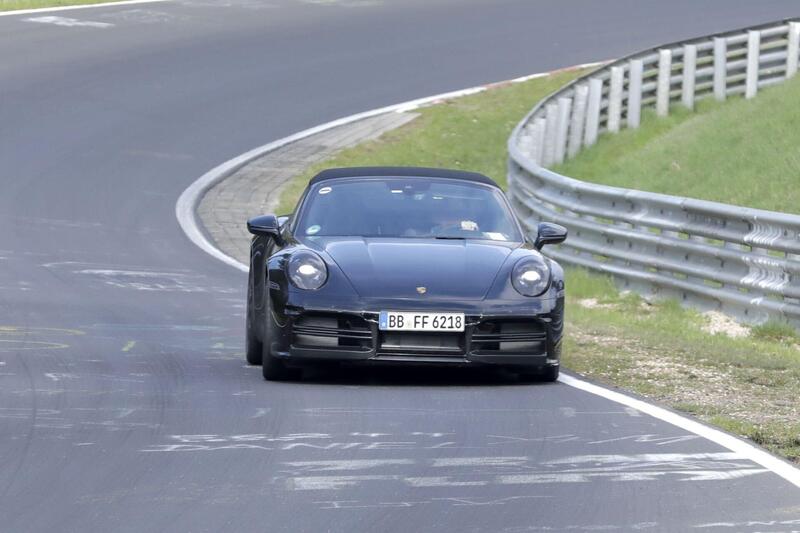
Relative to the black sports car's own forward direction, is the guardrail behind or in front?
behind

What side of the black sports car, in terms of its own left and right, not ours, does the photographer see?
front
